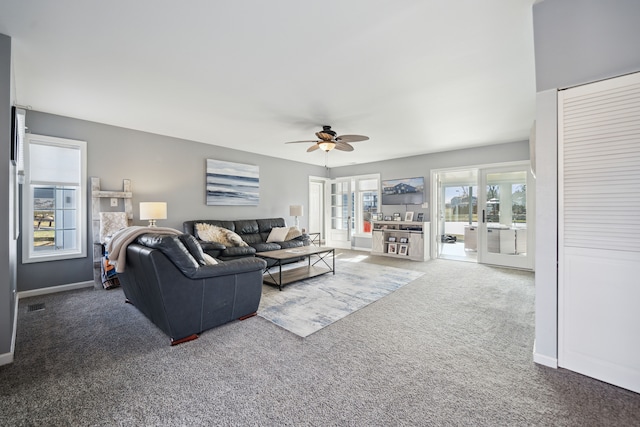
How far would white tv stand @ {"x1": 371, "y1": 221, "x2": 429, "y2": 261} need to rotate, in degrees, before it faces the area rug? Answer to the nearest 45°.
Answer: approximately 45° to its left

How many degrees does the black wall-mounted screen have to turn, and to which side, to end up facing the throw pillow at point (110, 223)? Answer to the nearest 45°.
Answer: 0° — it already faces it

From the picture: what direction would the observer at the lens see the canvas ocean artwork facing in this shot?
facing the viewer and to the right of the viewer

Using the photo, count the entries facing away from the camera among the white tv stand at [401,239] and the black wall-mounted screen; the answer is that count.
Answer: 0

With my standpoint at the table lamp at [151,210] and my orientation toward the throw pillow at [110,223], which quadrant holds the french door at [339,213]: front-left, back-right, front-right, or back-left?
back-right

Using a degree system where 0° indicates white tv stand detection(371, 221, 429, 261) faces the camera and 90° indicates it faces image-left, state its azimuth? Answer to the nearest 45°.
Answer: approximately 45°

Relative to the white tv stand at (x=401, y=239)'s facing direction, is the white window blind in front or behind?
in front

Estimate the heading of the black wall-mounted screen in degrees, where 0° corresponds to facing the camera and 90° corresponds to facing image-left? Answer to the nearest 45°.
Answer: approximately 45°

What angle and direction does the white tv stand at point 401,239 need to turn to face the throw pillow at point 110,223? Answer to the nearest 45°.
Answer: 0° — it already faces it

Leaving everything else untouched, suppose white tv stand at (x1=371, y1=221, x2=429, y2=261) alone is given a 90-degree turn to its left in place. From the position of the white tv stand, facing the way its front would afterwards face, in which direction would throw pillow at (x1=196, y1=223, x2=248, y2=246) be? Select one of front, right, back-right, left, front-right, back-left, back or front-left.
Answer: right

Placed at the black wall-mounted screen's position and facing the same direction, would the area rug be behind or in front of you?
in front

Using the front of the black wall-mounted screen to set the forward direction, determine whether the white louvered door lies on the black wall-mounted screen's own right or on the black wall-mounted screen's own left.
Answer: on the black wall-mounted screen's own left

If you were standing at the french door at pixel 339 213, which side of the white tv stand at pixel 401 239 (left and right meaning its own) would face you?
right

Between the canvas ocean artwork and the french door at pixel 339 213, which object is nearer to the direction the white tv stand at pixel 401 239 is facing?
the canvas ocean artwork

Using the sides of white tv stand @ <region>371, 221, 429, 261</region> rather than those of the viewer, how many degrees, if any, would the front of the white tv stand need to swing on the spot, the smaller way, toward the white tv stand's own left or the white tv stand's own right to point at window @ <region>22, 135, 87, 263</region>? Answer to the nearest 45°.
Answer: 0° — it already faces it
